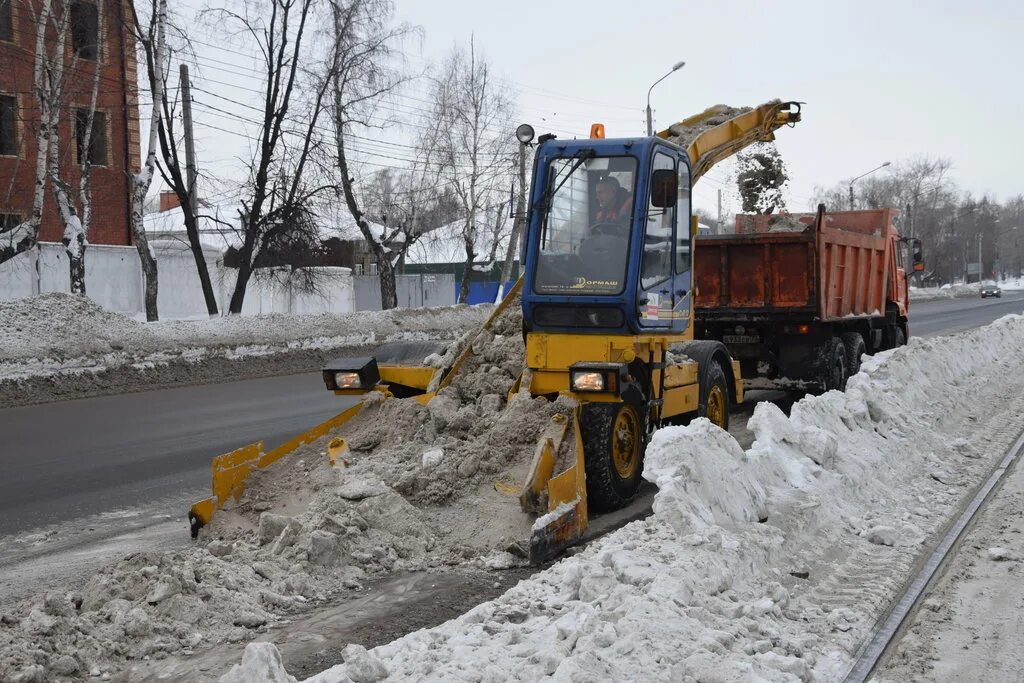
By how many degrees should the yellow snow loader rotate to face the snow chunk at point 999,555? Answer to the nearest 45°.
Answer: approximately 90° to its left

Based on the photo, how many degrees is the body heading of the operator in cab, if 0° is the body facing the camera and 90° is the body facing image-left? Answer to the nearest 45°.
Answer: approximately 45°

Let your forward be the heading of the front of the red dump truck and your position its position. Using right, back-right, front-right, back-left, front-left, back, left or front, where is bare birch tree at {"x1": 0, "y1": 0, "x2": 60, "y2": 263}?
back-left

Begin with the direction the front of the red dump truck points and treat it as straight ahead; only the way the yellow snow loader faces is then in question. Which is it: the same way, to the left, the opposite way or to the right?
the opposite way

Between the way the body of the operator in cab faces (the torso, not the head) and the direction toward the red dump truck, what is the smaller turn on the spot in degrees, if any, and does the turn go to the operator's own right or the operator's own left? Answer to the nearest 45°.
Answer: approximately 180°

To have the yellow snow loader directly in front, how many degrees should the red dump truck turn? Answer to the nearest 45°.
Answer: approximately 135° to its right

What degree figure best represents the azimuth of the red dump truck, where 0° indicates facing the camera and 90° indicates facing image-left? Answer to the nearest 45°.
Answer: approximately 225°

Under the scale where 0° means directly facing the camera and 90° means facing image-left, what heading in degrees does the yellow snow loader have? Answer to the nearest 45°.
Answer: approximately 45°

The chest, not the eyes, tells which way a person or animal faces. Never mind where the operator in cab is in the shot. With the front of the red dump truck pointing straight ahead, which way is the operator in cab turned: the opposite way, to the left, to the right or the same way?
the opposite way

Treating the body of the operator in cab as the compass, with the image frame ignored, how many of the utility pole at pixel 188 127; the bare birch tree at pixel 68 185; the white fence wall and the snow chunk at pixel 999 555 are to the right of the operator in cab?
3

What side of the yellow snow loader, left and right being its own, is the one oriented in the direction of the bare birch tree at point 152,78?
right

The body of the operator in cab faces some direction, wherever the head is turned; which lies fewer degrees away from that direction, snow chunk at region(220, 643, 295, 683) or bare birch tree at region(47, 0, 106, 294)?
the snow chunk

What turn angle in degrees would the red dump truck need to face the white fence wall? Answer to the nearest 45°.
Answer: approximately 90° to its left

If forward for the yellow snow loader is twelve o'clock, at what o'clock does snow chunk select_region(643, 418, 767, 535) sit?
The snow chunk is roughly at 10 o'clock from the yellow snow loader.
